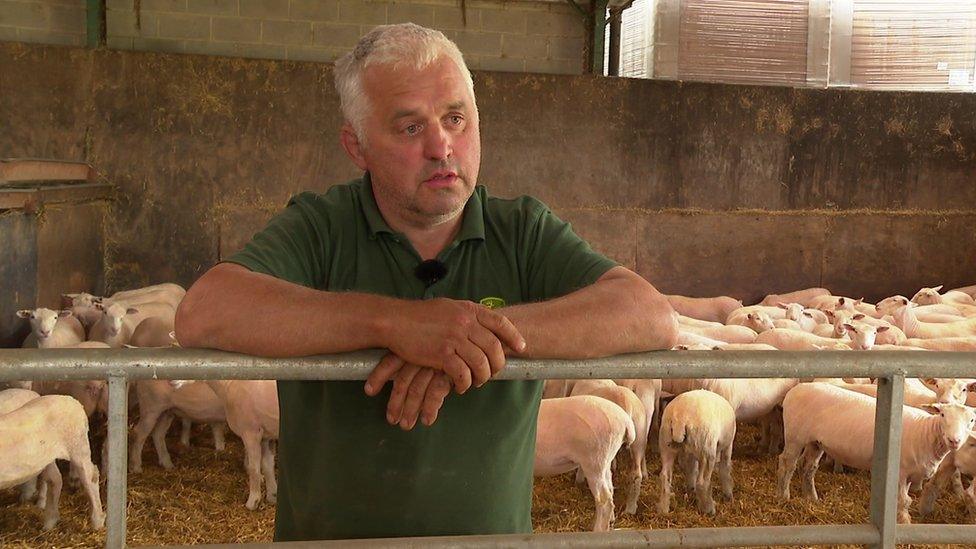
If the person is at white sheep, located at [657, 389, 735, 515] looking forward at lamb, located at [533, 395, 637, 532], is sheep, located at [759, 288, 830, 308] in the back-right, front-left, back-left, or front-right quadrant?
back-right

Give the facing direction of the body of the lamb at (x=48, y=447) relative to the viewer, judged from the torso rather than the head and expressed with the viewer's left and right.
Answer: facing to the left of the viewer

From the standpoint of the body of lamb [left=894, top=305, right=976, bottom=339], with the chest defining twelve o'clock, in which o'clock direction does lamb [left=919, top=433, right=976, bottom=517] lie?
lamb [left=919, top=433, right=976, bottom=517] is roughly at 9 o'clock from lamb [left=894, top=305, right=976, bottom=339].

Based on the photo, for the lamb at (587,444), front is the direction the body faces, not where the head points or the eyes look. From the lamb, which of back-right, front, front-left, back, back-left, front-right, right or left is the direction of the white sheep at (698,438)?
back-right

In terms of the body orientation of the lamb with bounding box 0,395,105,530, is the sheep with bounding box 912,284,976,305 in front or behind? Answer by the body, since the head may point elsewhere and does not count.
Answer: behind
